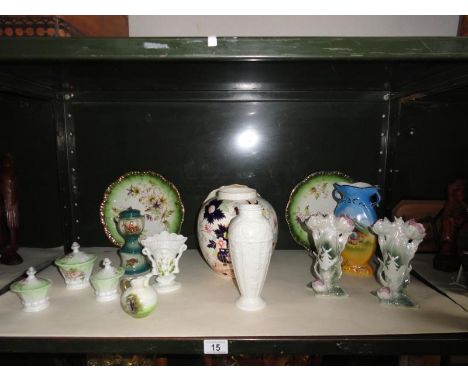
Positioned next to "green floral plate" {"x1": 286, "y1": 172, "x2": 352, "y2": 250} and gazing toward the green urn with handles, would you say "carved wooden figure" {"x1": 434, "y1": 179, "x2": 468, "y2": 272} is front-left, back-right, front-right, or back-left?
back-left

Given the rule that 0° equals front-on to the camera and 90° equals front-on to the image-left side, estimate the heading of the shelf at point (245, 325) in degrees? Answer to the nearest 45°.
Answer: approximately 0°
